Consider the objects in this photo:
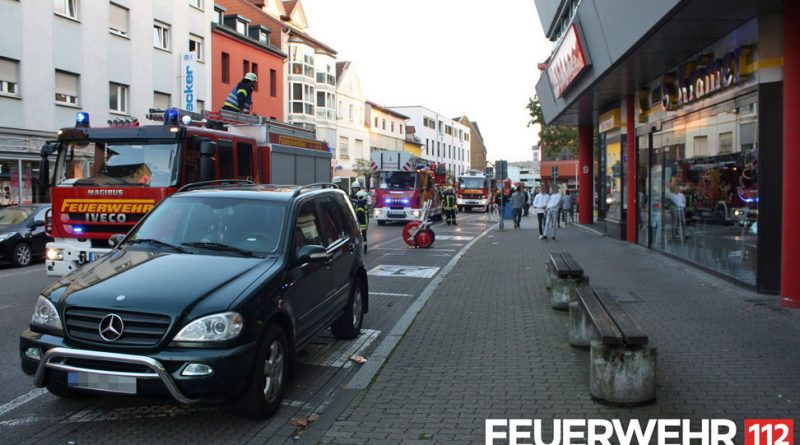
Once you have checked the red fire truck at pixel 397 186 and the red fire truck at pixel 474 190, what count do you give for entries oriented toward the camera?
2

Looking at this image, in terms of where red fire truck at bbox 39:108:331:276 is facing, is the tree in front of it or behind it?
behind

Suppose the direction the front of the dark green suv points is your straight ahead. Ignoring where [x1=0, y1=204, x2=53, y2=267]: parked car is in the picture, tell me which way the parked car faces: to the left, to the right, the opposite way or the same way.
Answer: the same way

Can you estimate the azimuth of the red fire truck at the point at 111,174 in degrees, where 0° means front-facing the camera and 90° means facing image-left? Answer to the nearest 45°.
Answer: approximately 45°

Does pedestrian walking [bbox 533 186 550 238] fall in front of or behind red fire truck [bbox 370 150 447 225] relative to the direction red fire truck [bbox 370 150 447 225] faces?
in front

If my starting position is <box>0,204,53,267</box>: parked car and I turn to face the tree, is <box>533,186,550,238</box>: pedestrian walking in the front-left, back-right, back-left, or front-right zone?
front-right

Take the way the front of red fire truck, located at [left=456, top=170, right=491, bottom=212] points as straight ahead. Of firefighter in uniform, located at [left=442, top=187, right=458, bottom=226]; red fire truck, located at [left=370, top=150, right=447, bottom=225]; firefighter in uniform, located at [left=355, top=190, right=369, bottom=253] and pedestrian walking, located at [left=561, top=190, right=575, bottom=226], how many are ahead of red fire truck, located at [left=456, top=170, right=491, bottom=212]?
4

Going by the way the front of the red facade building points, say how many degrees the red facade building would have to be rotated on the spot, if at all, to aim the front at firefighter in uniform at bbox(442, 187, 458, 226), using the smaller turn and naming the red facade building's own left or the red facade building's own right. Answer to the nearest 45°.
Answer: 0° — it already faces them

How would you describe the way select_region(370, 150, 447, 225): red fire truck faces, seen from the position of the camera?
facing the viewer

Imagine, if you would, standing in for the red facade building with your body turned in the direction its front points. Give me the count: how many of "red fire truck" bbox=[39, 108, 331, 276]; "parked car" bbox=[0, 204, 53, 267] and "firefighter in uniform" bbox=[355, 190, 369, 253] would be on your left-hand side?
0

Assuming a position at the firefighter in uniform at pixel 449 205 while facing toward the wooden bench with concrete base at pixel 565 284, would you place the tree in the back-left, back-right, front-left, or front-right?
back-left

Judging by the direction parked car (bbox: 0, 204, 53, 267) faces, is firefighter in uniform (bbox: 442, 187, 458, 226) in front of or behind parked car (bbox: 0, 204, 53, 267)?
behind

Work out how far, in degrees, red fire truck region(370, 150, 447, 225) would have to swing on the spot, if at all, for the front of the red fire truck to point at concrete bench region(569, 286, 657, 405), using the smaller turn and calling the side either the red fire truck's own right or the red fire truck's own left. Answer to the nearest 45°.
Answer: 0° — it already faces it

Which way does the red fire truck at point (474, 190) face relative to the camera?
toward the camera

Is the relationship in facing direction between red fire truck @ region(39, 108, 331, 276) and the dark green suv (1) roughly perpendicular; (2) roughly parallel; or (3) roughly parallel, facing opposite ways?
roughly parallel

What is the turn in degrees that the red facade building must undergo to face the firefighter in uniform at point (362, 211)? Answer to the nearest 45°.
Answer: approximately 45° to its right

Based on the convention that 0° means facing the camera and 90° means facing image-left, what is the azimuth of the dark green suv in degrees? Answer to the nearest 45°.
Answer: approximately 45°

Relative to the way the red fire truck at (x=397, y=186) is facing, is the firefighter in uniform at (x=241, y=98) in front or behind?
in front
